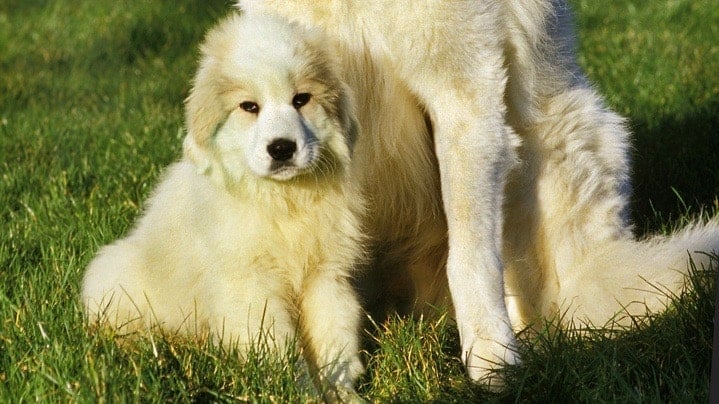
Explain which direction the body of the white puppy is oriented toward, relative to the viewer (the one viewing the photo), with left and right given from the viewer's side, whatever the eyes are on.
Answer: facing the viewer and to the right of the viewer

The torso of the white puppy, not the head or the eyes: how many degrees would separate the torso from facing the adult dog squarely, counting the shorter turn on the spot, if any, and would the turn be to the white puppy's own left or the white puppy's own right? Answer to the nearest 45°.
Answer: approximately 45° to the white puppy's own left

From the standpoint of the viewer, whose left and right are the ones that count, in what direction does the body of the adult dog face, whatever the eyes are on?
facing the viewer and to the left of the viewer

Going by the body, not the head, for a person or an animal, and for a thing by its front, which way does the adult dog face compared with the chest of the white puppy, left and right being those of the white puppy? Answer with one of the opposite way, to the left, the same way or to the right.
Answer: to the right

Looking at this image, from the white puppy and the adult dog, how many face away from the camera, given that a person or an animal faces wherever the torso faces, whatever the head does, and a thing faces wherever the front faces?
0

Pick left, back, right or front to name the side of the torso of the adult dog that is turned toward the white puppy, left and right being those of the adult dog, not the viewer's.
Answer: front
